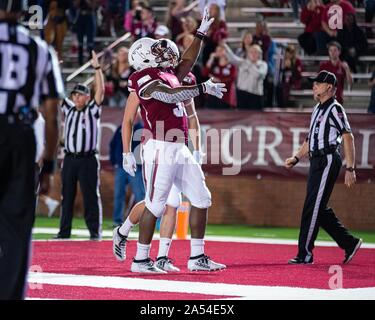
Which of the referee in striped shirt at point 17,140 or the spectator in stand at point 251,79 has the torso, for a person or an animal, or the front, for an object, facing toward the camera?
the spectator in stand

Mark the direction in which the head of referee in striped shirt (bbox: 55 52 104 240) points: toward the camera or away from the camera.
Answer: toward the camera

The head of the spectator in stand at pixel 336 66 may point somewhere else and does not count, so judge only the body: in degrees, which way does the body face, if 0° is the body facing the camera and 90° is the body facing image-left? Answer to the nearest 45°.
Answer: approximately 0°

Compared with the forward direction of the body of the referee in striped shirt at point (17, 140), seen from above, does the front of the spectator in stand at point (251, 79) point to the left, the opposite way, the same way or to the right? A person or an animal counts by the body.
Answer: the opposite way

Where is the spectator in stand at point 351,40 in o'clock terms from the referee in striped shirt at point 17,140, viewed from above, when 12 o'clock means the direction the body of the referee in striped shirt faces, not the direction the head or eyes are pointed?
The spectator in stand is roughly at 1 o'clock from the referee in striped shirt.

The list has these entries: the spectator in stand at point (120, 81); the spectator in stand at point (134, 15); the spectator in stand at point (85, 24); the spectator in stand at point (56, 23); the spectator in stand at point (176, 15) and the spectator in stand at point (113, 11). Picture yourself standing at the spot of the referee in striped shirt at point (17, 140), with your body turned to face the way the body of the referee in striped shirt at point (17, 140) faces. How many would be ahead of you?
6

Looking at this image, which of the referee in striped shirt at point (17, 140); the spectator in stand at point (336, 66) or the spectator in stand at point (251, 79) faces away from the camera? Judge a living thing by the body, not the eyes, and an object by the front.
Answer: the referee in striped shirt

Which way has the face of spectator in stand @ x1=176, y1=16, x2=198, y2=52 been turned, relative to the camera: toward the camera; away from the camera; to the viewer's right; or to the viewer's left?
toward the camera

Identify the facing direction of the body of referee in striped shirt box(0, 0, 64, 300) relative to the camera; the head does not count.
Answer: away from the camera

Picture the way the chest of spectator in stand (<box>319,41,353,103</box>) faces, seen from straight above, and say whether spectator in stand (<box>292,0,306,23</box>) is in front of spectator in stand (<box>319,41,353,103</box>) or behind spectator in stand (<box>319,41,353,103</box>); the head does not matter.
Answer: behind

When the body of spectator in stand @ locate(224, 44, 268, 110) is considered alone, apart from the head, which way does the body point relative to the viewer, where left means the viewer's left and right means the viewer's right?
facing the viewer

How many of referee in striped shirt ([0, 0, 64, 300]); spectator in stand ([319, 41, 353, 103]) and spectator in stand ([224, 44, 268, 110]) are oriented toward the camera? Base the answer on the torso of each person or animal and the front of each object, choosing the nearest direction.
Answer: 2

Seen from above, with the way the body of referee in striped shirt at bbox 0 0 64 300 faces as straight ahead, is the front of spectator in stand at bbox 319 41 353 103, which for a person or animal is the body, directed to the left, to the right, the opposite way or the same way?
the opposite way

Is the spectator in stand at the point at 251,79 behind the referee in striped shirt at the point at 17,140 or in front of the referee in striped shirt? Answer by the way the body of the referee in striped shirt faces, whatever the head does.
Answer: in front

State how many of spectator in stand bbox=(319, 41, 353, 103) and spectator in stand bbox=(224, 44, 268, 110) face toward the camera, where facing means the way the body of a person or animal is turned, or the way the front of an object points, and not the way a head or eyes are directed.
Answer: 2

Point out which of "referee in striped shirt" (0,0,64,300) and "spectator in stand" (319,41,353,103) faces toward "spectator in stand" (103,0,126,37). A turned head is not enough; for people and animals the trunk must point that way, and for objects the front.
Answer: the referee in striped shirt

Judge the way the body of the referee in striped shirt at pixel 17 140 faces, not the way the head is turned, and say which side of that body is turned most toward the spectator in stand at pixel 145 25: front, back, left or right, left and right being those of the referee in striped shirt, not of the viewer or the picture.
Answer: front
